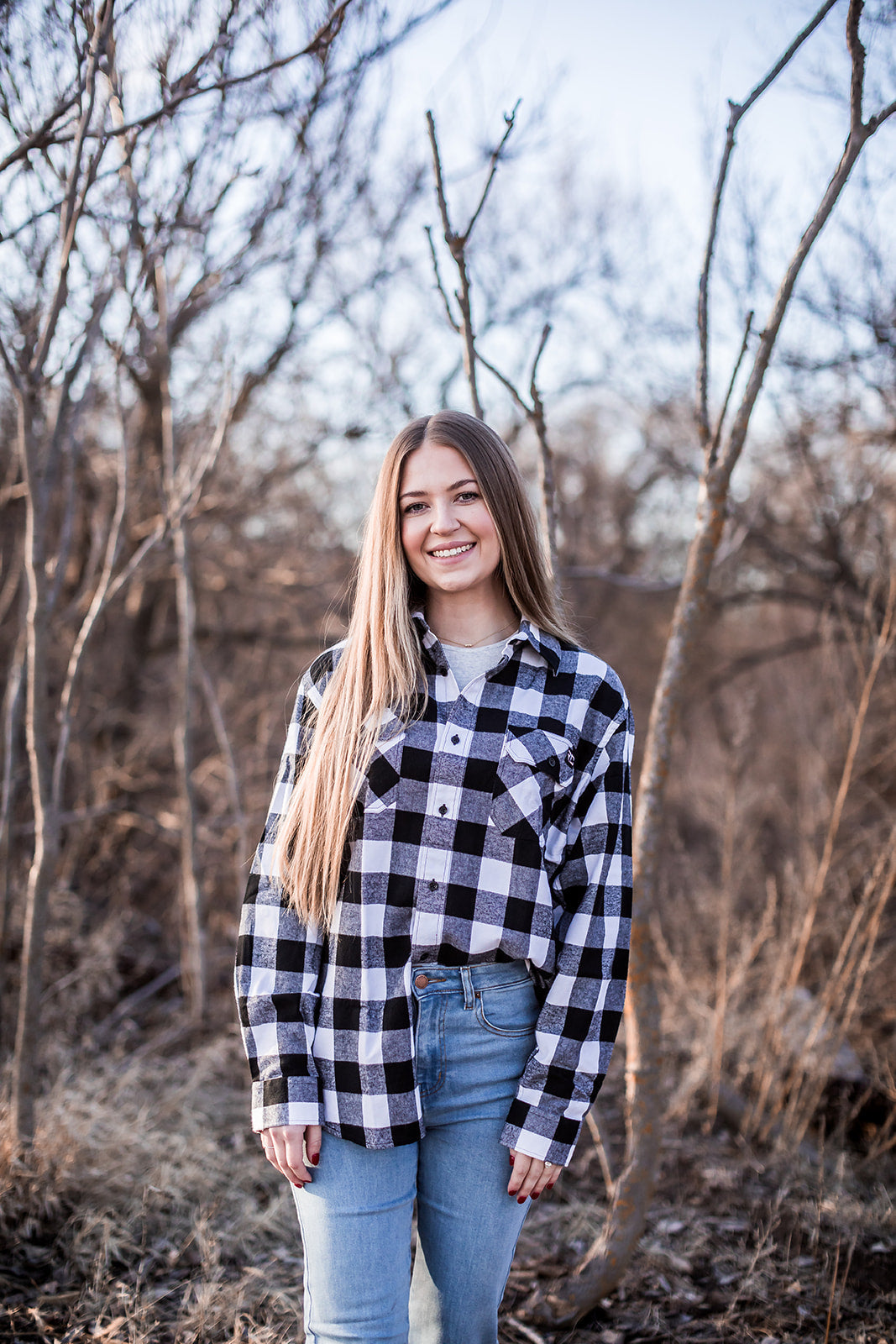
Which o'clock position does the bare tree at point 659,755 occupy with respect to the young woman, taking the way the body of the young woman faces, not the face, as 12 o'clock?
The bare tree is roughly at 7 o'clock from the young woman.

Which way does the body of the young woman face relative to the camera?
toward the camera
